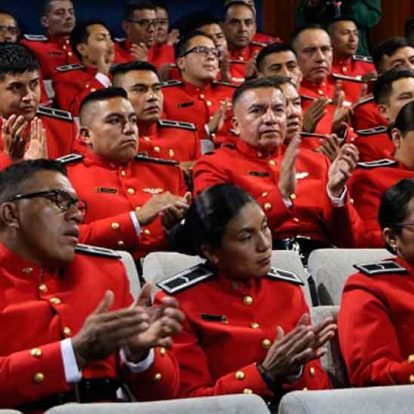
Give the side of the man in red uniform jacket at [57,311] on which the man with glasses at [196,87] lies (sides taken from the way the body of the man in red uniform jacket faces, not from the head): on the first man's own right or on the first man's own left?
on the first man's own left

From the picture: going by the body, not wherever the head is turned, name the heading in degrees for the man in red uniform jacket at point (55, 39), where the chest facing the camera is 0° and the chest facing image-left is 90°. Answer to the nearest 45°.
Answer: approximately 315°

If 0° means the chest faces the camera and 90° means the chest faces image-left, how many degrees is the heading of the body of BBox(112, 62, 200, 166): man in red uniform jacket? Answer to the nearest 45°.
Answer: approximately 315°

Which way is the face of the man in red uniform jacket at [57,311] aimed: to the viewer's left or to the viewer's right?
to the viewer's right

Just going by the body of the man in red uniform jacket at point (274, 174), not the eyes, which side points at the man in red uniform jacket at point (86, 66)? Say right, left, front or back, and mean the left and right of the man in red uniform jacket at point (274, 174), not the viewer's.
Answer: back

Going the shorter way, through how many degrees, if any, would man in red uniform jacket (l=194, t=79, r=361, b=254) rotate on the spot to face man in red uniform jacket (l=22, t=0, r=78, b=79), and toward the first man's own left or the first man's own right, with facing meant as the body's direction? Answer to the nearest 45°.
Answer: approximately 180°

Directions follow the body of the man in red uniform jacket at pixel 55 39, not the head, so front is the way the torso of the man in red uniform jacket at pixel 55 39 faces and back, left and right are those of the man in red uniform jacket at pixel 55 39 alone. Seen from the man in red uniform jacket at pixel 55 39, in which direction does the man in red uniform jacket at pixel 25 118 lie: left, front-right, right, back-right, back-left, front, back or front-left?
front-right

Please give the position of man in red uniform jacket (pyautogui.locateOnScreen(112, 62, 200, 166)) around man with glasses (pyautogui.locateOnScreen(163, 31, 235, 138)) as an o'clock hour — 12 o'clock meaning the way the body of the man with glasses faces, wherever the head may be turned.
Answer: The man in red uniform jacket is roughly at 2 o'clock from the man with glasses.
